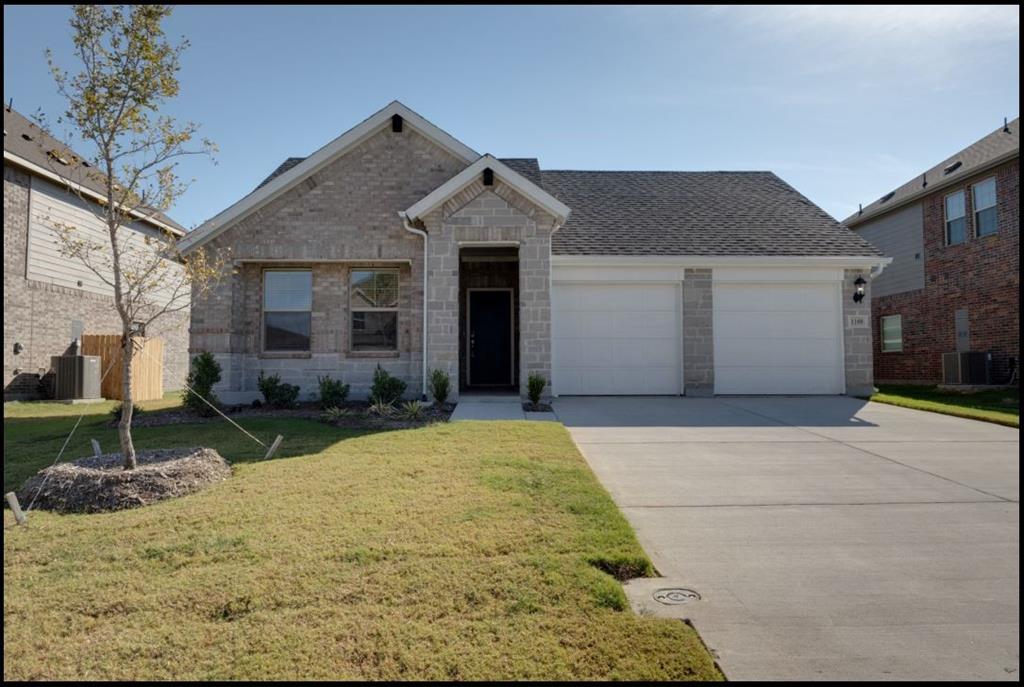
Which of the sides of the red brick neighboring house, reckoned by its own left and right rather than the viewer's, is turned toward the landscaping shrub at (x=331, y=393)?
right

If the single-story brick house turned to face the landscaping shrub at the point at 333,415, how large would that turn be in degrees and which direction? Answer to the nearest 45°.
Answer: approximately 45° to its right

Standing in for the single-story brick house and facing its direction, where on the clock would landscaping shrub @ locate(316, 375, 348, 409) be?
The landscaping shrub is roughly at 2 o'clock from the single-story brick house.

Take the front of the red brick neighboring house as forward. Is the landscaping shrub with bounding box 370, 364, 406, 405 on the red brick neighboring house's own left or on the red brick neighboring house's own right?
on the red brick neighboring house's own right

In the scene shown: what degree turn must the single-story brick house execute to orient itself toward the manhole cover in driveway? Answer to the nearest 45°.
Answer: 0° — it already faces it

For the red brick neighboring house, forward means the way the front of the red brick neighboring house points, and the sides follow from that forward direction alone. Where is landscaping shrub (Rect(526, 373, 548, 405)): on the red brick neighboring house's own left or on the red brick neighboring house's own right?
on the red brick neighboring house's own right

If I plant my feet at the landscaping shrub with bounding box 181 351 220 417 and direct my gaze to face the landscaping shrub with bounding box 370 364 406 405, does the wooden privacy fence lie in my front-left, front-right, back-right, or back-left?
back-left

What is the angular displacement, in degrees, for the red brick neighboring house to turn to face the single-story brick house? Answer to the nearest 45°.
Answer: approximately 90° to its right

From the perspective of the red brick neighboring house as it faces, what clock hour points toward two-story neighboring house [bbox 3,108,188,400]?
The two-story neighboring house is roughly at 3 o'clock from the red brick neighboring house.

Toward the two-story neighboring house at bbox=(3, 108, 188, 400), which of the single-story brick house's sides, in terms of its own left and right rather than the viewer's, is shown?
right

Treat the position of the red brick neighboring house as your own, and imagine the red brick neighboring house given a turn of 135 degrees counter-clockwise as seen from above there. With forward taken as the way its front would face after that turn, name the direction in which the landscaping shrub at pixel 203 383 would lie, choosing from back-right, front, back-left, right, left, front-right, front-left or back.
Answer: back-left

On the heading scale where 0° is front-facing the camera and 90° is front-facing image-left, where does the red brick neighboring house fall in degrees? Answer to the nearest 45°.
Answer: approximately 315°

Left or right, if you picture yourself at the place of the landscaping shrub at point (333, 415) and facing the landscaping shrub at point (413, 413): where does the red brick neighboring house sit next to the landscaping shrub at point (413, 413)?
left

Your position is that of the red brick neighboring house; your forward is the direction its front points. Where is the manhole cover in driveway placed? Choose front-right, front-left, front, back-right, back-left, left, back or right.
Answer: front-right
